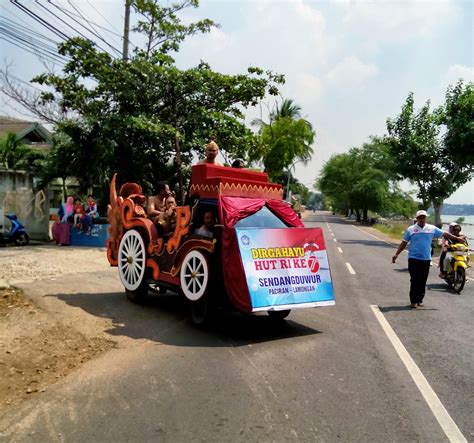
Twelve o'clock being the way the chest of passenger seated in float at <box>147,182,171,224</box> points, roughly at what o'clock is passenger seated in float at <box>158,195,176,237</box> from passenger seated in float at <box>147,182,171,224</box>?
passenger seated in float at <box>158,195,176,237</box> is roughly at 1 o'clock from passenger seated in float at <box>147,182,171,224</box>.

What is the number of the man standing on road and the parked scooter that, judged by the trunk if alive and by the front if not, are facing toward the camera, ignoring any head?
1

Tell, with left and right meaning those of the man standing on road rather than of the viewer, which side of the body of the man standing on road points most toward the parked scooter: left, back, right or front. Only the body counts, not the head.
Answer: right

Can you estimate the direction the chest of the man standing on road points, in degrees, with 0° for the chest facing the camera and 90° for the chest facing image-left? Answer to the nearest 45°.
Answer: approximately 0°

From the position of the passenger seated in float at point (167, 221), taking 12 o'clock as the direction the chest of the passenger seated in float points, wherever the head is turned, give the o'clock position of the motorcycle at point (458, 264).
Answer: The motorcycle is roughly at 10 o'clock from the passenger seated in float.

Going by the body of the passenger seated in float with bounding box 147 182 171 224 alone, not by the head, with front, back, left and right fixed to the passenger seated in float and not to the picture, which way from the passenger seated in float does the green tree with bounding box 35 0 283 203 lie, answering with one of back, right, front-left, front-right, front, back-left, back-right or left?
back-left

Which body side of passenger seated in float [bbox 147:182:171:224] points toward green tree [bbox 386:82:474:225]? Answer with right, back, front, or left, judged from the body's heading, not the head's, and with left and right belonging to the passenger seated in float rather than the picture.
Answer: left
